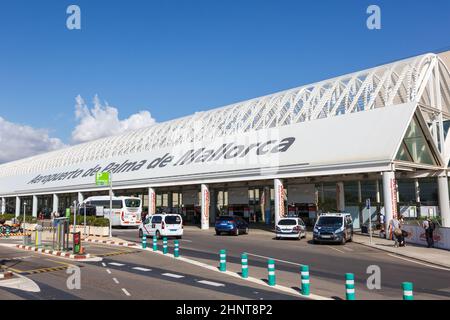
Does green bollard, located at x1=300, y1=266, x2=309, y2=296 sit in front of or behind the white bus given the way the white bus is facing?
behind

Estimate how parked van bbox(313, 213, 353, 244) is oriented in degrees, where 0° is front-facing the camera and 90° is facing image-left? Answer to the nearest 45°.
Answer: approximately 45°

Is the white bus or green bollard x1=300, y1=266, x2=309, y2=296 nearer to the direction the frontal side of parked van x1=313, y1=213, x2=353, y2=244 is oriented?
the green bollard

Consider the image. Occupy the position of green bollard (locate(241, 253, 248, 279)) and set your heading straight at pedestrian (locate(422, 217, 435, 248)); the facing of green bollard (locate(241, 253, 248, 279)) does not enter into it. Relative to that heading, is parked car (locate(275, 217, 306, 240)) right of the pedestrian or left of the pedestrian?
left

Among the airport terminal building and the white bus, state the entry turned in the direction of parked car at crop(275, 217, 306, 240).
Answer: the airport terminal building

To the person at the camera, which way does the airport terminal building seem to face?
facing the viewer and to the left of the viewer

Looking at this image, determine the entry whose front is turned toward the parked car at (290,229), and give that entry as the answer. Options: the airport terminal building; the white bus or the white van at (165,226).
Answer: the airport terminal building

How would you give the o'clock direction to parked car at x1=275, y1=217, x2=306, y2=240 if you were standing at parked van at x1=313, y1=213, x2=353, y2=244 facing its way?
parked car at x1=275, y1=217, x2=306, y2=240 is roughly at 3 o'clock from parked van at x1=313, y1=213, x2=353, y2=244.

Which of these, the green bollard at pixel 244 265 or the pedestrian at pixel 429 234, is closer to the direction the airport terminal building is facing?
the green bollard

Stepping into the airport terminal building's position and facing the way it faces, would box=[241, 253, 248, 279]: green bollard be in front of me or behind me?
in front

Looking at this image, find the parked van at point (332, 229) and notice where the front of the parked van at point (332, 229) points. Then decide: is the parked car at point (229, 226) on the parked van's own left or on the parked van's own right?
on the parked van's own right

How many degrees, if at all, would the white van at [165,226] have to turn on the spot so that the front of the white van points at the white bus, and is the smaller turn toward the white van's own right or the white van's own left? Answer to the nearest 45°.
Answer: approximately 45° to the white van's own right
